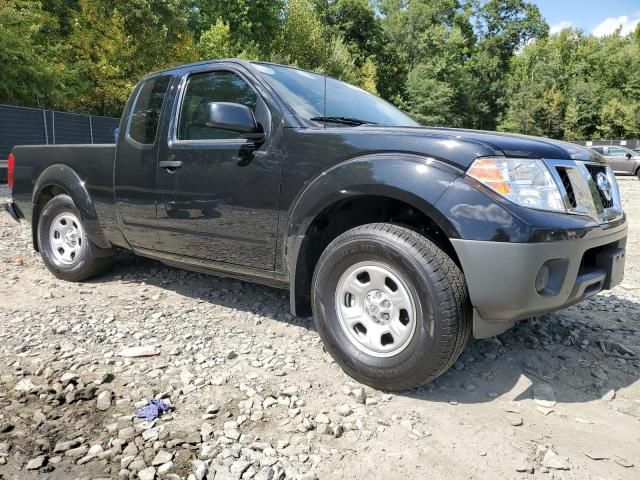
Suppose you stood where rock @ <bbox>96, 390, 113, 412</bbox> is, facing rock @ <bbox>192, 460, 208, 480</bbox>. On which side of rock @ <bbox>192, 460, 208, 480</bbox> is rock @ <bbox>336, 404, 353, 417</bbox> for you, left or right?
left

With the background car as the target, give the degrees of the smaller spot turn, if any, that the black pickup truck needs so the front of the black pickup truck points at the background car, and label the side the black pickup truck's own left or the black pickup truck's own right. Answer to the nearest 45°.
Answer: approximately 90° to the black pickup truck's own left

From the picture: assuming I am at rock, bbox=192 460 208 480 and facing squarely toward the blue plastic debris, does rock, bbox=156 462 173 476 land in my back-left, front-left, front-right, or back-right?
front-left

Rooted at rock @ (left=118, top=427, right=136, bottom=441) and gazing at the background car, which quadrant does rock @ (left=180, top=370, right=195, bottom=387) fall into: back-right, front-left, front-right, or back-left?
front-left

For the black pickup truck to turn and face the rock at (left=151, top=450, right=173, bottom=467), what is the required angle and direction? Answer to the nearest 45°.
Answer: approximately 90° to its right

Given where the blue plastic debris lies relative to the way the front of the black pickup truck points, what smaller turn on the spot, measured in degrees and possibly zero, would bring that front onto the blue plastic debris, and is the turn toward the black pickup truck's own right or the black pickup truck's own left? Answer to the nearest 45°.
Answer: approximately 90° to the black pickup truck's own right

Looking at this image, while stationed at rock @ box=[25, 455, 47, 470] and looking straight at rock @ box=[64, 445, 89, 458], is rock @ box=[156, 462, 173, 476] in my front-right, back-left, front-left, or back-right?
front-right

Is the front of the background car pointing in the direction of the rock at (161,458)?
no

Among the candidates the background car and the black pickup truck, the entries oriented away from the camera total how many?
0

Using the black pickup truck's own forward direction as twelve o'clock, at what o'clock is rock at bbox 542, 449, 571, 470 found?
The rock is roughly at 12 o'clock from the black pickup truck.

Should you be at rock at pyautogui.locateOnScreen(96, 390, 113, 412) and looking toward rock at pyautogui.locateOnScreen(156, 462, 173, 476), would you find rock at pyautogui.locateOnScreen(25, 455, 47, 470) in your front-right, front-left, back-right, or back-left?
front-right
